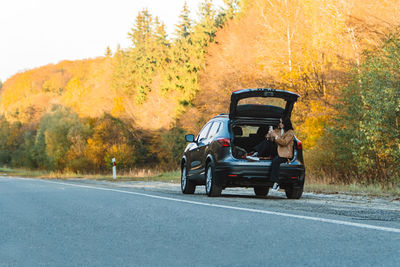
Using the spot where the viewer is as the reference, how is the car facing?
facing away from the viewer and to the left of the viewer
